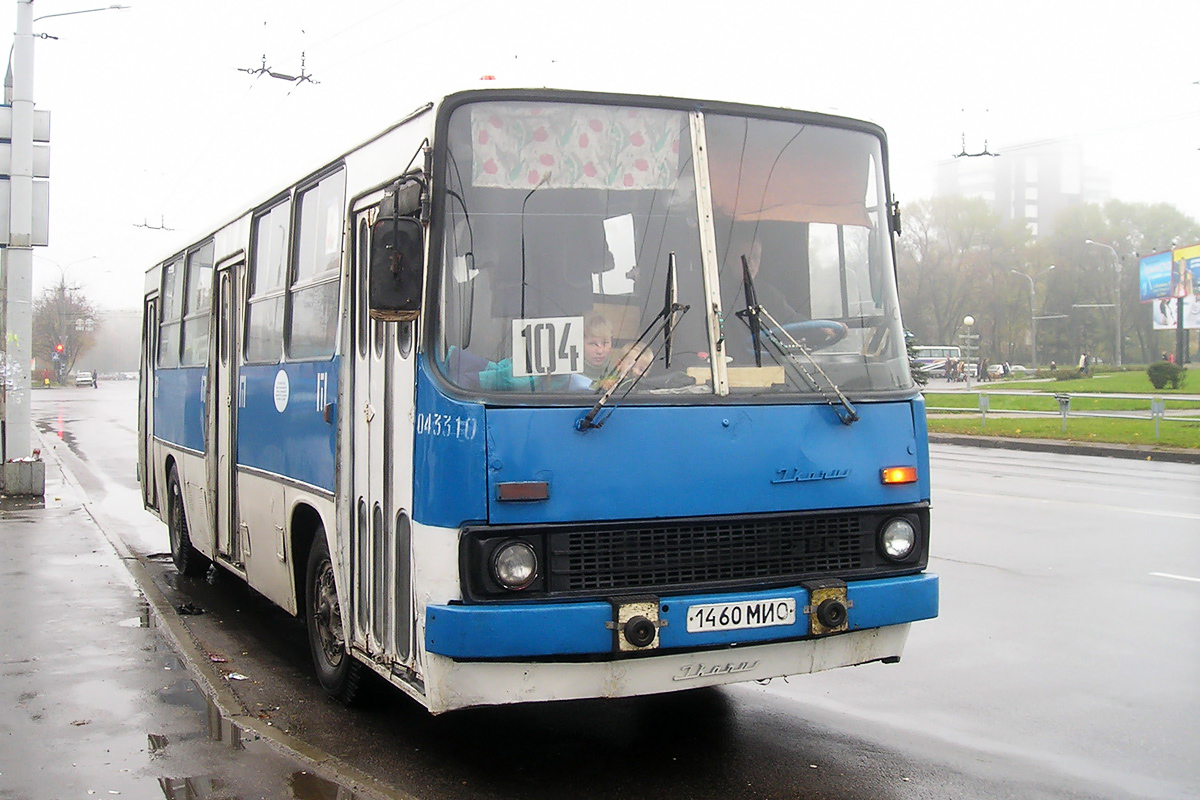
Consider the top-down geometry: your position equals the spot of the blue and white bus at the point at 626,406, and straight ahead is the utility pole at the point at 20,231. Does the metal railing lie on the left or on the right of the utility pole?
right

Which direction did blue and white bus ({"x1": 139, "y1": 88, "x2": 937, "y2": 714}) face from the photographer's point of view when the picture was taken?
facing the viewer and to the right of the viewer

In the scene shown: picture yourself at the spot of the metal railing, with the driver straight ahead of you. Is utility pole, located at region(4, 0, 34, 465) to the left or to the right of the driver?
right

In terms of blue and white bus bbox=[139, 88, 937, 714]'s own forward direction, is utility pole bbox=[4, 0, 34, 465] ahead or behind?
behind

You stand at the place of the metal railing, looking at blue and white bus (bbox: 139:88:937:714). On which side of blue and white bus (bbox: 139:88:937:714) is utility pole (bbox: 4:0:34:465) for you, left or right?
right

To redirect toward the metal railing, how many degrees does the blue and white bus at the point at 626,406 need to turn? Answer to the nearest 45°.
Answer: approximately 90° to its left
